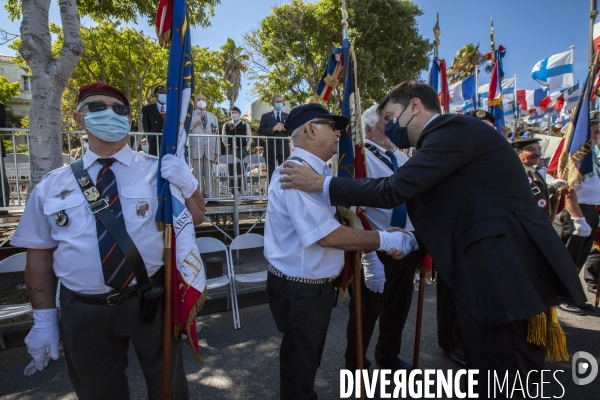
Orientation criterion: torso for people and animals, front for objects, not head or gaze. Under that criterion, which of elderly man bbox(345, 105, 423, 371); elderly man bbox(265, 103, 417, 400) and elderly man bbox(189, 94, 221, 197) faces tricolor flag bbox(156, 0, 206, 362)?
elderly man bbox(189, 94, 221, 197)

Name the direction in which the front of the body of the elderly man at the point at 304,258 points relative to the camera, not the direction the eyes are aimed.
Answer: to the viewer's right

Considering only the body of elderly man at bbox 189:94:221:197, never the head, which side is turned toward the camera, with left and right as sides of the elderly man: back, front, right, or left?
front

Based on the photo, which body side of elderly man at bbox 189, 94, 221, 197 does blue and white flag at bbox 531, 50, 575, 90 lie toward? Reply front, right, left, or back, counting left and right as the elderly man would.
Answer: left

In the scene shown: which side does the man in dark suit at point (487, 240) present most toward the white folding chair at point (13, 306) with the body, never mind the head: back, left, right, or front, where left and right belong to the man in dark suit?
front

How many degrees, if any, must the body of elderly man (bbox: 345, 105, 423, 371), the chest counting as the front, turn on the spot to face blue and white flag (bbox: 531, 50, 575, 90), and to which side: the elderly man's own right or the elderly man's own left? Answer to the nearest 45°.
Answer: approximately 90° to the elderly man's own left

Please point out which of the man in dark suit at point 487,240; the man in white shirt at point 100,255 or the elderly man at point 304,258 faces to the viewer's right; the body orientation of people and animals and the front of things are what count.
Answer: the elderly man

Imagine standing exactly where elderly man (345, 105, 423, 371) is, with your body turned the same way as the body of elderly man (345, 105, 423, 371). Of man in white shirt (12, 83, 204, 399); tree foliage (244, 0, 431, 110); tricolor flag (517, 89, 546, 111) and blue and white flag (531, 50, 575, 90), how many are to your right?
1

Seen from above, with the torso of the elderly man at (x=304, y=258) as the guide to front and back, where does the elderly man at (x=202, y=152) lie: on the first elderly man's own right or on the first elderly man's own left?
on the first elderly man's own left

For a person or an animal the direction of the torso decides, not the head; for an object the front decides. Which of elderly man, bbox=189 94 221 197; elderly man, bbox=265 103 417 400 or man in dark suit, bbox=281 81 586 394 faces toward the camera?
elderly man, bbox=189 94 221 197

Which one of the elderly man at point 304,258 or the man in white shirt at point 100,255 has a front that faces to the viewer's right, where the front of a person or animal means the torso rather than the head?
the elderly man

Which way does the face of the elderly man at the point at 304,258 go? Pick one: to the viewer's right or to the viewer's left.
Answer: to the viewer's right

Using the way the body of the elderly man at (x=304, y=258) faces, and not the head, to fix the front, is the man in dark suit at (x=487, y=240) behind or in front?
in front

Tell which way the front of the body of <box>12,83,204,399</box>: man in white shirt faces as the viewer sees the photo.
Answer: toward the camera

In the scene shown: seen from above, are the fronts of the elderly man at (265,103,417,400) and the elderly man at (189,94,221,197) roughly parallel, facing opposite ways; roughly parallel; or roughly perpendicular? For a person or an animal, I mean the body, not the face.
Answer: roughly perpendicular

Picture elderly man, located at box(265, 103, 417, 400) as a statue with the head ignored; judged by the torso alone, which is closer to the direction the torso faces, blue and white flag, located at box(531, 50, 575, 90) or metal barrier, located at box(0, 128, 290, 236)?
the blue and white flag

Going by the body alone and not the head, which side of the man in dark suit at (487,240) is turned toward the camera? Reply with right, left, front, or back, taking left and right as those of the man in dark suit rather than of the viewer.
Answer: left
